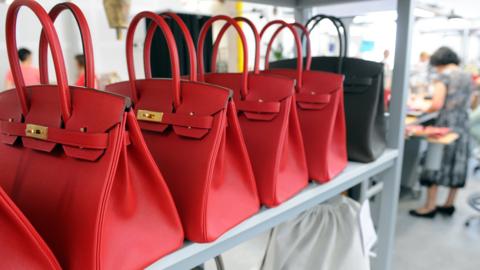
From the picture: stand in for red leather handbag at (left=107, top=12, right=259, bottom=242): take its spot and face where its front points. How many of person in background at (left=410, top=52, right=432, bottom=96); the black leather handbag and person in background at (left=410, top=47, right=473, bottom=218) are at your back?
3

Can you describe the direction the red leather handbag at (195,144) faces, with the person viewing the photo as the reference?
facing the viewer and to the left of the viewer

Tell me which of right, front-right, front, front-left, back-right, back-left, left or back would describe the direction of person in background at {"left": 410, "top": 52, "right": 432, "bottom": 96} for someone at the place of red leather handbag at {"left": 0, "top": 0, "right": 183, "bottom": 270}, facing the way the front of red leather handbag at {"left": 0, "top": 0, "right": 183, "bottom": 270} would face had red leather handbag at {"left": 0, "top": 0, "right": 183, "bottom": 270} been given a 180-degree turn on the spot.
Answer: front

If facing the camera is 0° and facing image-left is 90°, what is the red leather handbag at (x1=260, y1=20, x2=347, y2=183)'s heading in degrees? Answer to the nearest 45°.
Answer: approximately 45°

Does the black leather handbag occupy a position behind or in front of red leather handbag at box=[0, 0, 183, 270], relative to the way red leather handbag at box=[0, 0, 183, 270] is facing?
behind

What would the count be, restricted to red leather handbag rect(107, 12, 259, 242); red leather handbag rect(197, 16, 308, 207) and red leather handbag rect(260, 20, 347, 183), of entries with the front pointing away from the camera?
0

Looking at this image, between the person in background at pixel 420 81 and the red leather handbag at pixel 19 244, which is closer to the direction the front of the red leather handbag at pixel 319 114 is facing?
the red leather handbag

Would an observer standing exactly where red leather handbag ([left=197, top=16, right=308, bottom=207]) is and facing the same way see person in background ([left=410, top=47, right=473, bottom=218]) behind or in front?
behind

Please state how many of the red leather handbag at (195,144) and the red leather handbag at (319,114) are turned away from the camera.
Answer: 0
